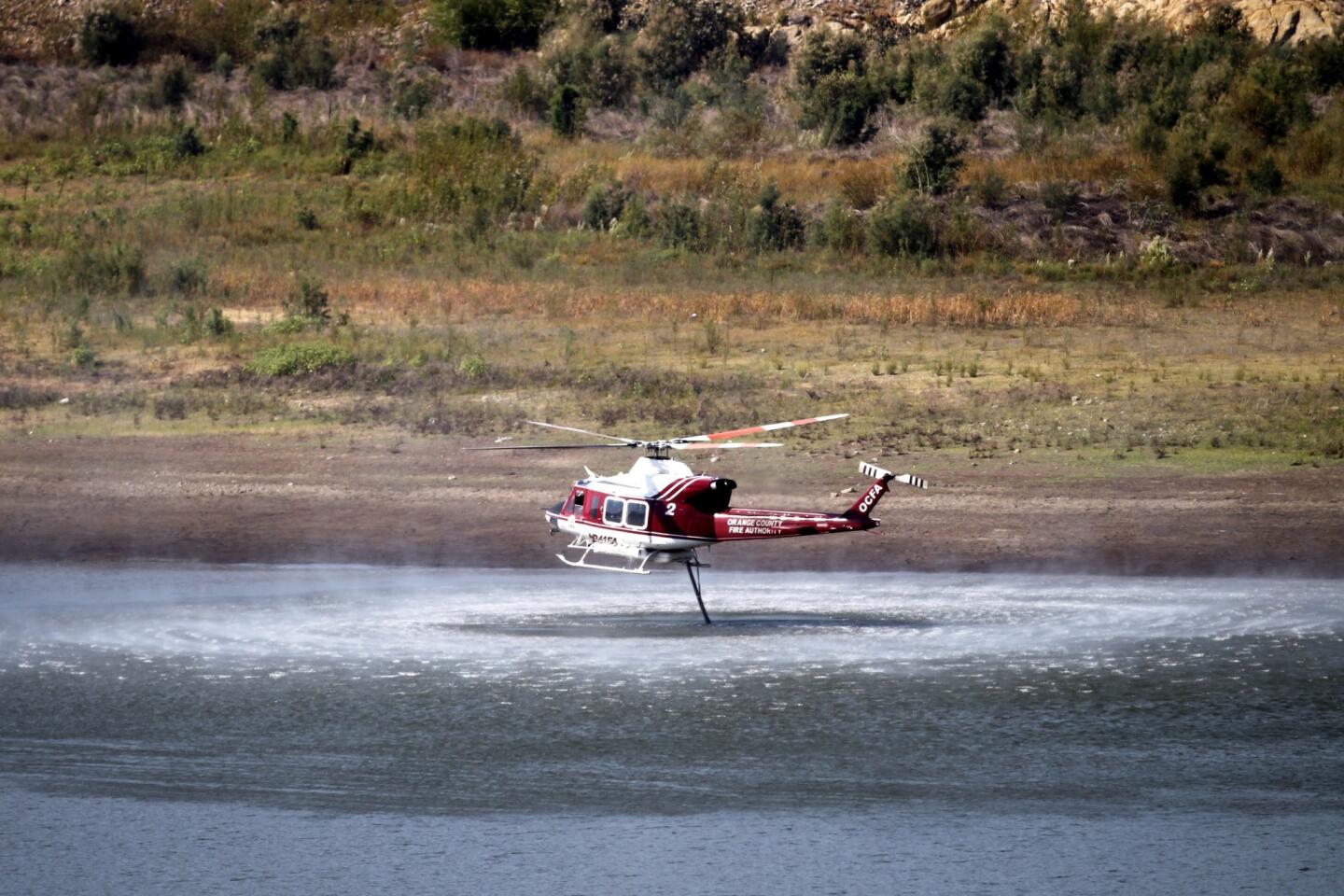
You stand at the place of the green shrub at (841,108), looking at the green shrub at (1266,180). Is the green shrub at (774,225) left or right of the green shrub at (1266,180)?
right

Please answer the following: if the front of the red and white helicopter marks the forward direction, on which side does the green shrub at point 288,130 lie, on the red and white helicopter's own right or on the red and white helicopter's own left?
on the red and white helicopter's own right

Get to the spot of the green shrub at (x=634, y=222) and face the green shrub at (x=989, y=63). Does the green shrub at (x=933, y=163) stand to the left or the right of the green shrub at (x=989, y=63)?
right

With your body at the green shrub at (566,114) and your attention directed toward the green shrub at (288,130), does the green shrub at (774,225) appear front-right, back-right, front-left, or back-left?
back-left

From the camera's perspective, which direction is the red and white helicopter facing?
to the viewer's left

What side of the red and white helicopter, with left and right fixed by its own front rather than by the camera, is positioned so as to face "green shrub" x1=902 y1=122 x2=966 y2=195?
right

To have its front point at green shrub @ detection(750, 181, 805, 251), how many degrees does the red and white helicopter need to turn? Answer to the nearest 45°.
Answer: approximately 90° to its right

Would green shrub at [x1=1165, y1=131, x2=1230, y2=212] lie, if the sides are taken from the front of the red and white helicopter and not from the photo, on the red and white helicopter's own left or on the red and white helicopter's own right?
on the red and white helicopter's own right

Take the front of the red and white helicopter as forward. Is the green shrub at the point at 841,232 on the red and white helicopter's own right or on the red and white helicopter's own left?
on the red and white helicopter's own right

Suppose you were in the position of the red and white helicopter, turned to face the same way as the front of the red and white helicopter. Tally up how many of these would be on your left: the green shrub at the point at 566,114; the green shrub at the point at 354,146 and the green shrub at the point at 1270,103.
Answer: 0

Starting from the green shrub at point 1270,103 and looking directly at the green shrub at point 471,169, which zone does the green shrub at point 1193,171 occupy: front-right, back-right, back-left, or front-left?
front-left

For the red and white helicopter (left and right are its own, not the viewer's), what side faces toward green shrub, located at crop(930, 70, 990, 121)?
right

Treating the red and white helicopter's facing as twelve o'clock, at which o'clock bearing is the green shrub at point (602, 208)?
The green shrub is roughly at 3 o'clock from the red and white helicopter.

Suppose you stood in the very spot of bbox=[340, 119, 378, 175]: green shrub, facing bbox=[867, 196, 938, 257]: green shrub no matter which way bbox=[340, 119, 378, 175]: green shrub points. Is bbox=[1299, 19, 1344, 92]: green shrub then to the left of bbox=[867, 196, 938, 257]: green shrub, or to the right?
left

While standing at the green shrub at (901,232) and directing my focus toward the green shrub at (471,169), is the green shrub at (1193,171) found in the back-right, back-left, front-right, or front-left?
back-right

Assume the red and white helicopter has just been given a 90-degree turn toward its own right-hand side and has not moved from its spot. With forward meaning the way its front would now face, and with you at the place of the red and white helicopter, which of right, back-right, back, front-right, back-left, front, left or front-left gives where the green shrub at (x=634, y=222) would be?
front

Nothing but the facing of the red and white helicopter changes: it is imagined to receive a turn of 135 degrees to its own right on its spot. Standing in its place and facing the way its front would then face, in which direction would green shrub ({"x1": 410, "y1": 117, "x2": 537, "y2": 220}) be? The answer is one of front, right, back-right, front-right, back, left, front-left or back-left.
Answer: front-left

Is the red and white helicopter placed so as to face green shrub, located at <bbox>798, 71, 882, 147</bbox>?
no

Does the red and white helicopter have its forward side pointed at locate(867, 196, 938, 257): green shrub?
no

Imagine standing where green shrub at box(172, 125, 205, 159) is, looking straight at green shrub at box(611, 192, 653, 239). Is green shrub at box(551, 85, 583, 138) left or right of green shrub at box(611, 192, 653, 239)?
left

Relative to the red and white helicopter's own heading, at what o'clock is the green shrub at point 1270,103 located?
The green shrub is roughly at 4 o'clock from the red and white helicopter.
